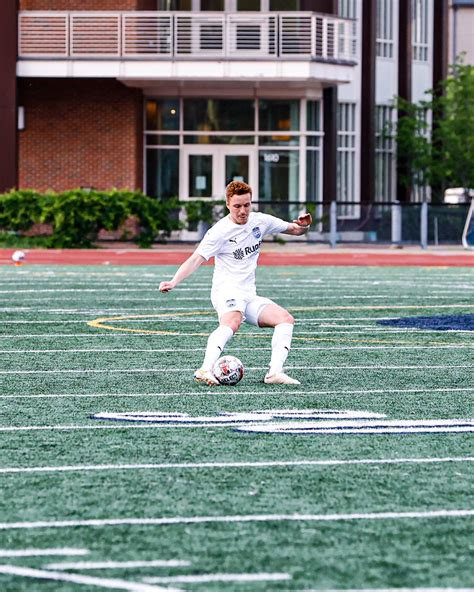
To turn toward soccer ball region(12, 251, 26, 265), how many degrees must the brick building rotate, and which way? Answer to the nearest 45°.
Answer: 0° — it already faces it

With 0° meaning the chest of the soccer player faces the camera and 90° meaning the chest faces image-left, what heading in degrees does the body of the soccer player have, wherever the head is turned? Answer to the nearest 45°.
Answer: approximately 315°

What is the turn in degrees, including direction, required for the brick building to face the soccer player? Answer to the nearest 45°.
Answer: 0° — it already faces them

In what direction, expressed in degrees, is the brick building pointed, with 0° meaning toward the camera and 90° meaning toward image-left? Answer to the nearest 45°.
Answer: approximately 0°

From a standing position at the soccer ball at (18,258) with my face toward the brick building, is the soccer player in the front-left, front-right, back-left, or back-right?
back-right

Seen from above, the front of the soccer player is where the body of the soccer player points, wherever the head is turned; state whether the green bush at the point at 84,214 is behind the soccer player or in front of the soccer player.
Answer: behind

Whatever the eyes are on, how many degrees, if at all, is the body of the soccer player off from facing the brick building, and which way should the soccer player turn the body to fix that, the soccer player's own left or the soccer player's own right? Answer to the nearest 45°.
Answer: approximately 135° to the soccer player's own left

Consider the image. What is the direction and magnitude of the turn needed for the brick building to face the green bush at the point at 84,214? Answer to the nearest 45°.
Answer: approximately 45° to its right
